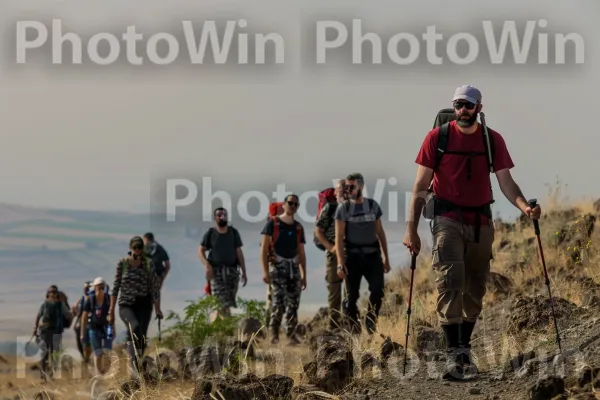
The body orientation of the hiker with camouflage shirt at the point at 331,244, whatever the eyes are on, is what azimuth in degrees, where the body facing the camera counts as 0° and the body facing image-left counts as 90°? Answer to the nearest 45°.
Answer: approximately 315°

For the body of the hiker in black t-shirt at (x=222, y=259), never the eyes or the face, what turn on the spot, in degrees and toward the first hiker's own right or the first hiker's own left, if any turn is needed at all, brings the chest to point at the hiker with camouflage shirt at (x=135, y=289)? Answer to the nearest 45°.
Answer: approximately 45° to the first hiker's own right

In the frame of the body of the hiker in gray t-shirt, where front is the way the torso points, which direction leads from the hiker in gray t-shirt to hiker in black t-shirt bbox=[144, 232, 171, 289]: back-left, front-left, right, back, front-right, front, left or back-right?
back-right

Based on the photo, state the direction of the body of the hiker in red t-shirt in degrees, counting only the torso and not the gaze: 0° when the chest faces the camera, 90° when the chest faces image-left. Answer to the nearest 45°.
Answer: approximately 0°

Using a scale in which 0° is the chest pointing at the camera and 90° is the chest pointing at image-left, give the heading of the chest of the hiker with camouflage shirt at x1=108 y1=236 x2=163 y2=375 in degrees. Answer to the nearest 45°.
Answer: approximately 0°

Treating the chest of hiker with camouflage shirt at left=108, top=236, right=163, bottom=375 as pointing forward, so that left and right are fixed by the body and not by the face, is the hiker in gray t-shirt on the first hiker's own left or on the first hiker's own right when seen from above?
on the first hiker's own left
